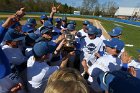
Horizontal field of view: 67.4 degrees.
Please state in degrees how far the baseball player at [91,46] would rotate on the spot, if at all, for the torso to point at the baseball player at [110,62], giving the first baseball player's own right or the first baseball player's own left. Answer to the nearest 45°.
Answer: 0° — they already face them

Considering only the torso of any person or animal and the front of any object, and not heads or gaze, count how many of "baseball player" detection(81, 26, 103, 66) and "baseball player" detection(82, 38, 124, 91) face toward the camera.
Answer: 1

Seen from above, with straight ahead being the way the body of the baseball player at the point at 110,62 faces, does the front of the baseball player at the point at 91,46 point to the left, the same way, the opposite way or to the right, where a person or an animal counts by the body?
to the left

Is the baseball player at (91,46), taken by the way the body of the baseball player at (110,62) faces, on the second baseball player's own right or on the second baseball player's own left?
on the second baseball player's own right

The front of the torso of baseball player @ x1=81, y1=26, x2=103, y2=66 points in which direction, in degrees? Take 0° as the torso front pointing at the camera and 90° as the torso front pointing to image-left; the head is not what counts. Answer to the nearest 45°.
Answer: approximately 0°

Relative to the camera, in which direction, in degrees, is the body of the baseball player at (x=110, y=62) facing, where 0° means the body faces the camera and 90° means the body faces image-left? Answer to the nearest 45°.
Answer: approximately 90°

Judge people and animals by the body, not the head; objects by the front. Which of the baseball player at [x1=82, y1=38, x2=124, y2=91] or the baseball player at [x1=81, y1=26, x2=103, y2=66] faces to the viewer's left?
the baseball player at [x1=82, y1=38, x2=124, y2=91]
